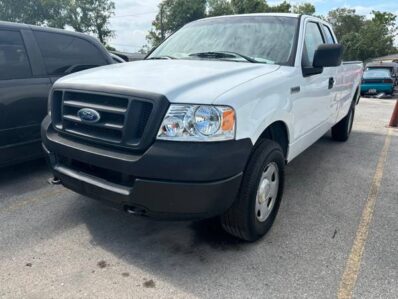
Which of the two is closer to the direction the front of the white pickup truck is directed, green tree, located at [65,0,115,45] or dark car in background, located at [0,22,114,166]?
the dark car in background

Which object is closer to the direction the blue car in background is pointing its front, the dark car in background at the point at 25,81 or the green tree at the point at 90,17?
the green tree

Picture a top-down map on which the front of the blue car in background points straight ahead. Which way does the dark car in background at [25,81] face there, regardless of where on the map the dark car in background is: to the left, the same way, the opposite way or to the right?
the opposite way

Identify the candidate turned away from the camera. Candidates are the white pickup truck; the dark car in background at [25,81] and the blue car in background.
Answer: the blue car in background

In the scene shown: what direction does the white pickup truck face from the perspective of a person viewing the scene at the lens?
facing the viewer and to the left of the viewer

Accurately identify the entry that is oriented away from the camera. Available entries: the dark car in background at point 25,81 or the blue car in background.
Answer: the blue car in background

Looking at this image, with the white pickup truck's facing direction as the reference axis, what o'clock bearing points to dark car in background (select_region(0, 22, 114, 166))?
The dark car in background is roughly at 3 o'clock from the white pickup truck.

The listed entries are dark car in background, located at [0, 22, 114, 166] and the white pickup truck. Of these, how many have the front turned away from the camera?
0

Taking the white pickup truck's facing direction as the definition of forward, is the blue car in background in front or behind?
behind

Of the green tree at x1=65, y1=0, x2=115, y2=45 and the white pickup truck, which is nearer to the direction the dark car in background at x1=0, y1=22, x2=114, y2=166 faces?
the white pickup truck
